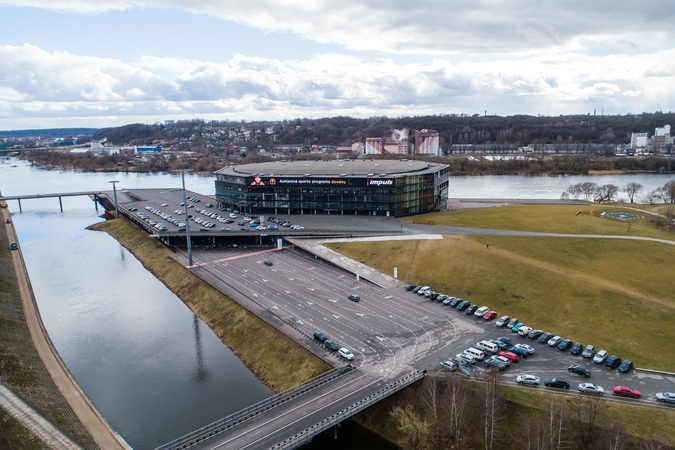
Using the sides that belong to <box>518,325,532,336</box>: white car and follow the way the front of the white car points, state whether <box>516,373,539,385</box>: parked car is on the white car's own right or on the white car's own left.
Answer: on the white car's own left

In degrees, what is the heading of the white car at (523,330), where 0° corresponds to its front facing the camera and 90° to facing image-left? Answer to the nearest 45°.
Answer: approximately 45°

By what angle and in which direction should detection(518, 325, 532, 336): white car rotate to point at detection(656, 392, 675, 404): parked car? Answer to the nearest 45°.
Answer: approximately 90° to its left

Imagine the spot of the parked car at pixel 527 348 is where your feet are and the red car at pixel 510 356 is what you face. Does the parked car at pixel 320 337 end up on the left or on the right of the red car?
right

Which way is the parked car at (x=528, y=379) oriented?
to the viewer's left

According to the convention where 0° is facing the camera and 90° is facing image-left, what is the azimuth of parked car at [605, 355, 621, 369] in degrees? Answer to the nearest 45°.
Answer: approximately 45°

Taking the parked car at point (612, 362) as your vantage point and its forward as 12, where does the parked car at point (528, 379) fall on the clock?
the parked car at point (528, 379) is roughly at 12 o'clock from the parked car at point (612, 362).

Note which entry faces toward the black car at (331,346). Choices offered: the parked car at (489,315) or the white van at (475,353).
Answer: the parked car
